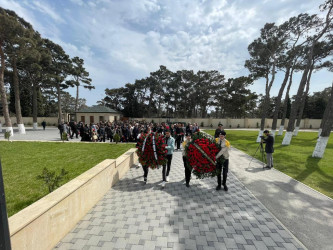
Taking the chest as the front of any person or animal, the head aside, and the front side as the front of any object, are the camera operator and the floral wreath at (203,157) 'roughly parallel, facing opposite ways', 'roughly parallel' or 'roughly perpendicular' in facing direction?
roughly perpendicular

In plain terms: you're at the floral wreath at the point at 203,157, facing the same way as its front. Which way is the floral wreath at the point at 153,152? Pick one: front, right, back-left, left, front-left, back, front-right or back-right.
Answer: right

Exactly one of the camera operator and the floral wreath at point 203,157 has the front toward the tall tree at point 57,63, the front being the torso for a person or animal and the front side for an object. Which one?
the camera operator

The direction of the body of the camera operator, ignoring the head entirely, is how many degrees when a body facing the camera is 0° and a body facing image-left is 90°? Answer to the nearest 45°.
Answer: approximately 90°

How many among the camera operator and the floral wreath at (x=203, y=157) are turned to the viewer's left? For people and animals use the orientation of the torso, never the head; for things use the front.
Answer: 1

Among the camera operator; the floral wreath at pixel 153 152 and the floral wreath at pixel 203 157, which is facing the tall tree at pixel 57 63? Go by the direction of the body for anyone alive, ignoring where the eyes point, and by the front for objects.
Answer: the camera operator

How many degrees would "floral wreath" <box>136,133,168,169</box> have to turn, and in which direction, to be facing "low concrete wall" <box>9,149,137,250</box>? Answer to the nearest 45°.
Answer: approximately 45° to its right

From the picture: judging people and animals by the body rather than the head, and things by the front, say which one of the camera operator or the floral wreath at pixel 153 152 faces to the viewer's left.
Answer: the camera operator

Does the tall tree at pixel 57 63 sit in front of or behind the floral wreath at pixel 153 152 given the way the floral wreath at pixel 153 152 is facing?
behind

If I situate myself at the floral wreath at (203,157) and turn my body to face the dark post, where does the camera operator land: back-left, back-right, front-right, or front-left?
back-left

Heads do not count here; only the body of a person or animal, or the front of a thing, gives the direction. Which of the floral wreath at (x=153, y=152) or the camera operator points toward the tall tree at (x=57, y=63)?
the camera operator

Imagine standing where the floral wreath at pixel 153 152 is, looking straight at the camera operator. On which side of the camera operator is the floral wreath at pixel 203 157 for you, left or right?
right

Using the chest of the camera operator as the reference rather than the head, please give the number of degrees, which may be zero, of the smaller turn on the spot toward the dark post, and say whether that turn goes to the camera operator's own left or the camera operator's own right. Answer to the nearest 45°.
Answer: approximately 90° to the camera operator's own left

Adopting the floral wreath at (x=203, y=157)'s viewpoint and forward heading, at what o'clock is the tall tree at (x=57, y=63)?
The tall tree is roughly at 4 o'clock from the floral wreath.

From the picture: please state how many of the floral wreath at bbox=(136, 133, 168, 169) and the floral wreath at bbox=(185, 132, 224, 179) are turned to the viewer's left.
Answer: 0
